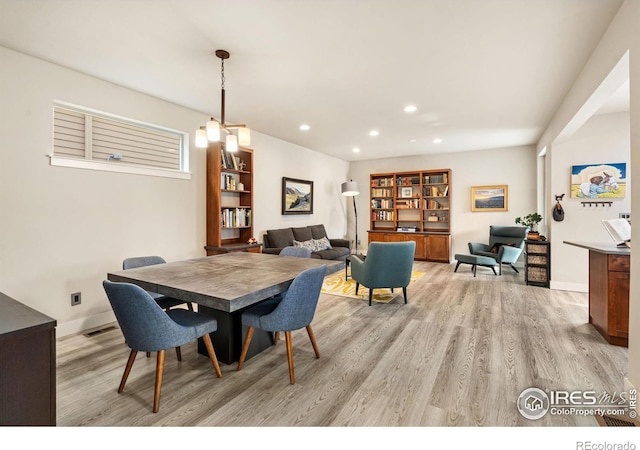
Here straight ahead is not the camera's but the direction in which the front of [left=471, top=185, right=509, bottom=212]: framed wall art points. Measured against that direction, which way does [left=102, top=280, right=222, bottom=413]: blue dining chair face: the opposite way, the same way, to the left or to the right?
the opposite way

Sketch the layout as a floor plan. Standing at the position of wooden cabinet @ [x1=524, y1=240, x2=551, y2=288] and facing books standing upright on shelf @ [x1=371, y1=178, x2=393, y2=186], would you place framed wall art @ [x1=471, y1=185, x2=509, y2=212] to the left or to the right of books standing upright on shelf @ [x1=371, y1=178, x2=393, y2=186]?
right

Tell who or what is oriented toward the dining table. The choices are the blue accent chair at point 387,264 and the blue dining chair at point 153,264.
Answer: the blue dining chair

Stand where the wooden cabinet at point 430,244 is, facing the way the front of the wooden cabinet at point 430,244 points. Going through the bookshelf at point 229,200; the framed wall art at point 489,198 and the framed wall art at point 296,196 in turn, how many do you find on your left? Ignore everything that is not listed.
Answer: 1

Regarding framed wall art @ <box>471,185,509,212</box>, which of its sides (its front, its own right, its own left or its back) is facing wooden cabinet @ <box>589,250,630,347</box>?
front

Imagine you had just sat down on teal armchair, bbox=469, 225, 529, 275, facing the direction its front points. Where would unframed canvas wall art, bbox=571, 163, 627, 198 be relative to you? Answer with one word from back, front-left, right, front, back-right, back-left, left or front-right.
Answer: left

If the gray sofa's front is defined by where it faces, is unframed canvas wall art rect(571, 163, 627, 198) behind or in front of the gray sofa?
in front

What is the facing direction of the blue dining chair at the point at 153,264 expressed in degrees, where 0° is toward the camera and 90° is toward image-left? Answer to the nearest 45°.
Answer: approximately 315°

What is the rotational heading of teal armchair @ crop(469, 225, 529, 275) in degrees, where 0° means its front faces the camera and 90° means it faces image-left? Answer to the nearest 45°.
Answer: approximately 45°

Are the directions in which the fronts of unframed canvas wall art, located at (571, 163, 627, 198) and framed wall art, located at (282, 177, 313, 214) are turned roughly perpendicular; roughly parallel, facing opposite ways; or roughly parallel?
roughly perpendicular

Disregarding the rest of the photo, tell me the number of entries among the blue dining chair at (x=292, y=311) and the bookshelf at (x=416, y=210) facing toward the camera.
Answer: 1

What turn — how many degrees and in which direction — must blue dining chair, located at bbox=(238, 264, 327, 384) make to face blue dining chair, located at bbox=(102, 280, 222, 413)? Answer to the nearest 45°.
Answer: approximately 45° to its left

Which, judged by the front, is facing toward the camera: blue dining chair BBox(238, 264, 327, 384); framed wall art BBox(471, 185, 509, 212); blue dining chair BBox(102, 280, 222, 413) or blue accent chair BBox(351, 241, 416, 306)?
the framed wall art

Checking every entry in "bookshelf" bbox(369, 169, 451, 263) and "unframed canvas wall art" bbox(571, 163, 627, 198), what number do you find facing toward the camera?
2

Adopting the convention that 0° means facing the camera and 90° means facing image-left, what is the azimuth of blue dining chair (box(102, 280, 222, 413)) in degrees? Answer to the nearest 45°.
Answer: approximately 225°

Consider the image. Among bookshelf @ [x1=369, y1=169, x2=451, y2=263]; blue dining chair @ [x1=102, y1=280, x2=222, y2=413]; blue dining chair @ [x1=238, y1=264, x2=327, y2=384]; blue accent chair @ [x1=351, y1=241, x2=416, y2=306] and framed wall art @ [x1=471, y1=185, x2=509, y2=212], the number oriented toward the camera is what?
2

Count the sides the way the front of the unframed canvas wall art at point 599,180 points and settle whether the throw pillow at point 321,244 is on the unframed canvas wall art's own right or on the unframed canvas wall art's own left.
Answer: on the unframed canvas wall art's own right

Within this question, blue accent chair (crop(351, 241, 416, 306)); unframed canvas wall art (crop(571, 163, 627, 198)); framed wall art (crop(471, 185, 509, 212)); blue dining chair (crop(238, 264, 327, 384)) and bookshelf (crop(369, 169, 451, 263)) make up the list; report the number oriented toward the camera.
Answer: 3

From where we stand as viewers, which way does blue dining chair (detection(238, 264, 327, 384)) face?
facing away from the viewer and to the left of the viewer

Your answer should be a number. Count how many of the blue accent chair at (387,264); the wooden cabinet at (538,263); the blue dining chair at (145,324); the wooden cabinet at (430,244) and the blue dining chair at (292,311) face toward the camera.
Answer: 2
